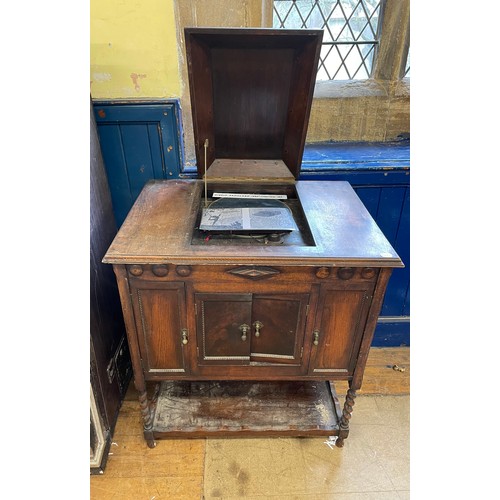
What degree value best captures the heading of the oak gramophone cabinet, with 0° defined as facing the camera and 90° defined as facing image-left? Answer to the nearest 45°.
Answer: approximately 0°
